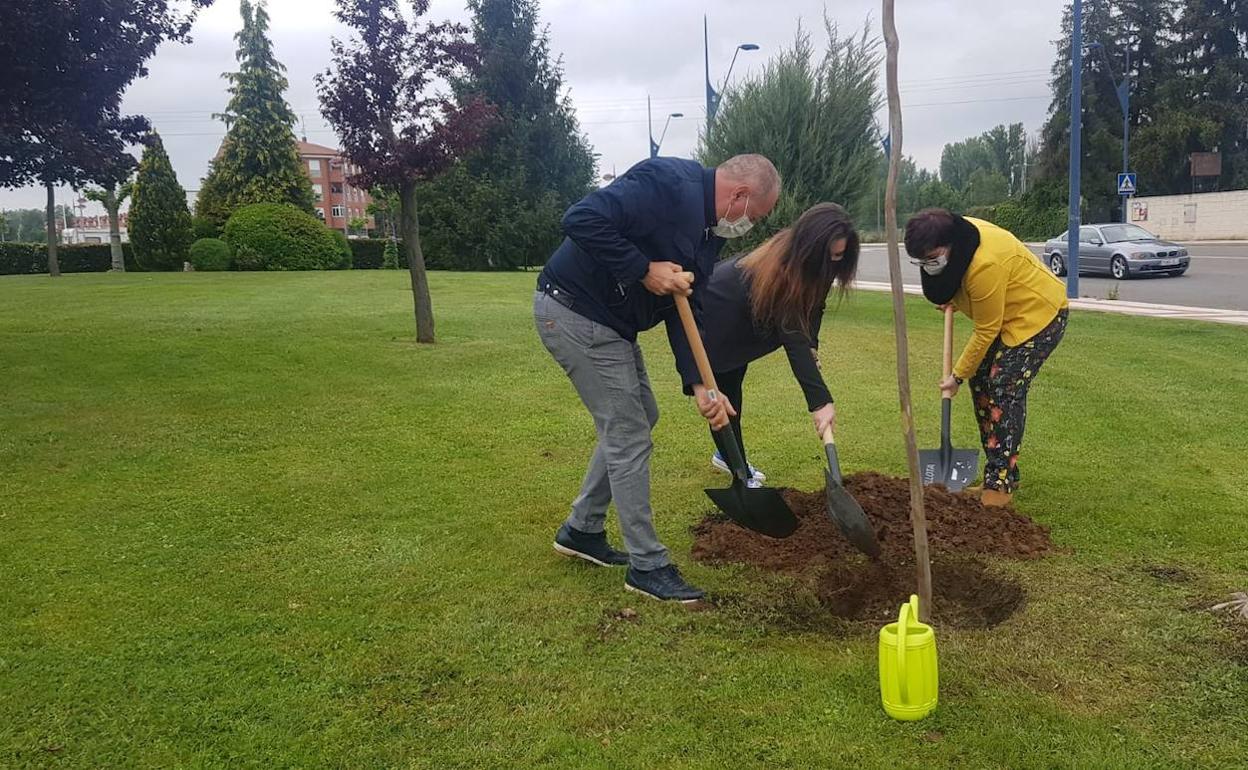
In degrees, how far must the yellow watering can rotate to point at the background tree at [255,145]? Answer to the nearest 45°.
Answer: approximately 45° to its left

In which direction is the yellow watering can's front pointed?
away from the camera

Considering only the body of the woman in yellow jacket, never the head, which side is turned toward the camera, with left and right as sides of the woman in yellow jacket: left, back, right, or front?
left

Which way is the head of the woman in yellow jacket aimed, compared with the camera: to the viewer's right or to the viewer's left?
to the viewer's left

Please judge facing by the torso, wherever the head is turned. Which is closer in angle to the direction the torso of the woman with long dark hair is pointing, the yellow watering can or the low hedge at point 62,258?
the yellow watering can

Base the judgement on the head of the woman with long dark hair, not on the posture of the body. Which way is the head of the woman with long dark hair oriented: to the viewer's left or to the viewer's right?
to the viewer's right

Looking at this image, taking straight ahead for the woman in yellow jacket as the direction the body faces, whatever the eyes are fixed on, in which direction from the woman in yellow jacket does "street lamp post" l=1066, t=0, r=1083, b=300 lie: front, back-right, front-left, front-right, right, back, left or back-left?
right

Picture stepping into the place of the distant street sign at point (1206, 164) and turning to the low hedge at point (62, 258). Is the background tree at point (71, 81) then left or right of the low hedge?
left

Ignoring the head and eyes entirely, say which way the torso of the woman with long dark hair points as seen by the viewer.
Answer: to the viewer's right

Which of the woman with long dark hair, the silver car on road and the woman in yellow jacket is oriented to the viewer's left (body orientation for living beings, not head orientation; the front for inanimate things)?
the woman in yellow jacket

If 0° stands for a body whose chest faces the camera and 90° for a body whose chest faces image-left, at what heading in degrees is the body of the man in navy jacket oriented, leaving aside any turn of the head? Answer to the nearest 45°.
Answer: approximately 270°

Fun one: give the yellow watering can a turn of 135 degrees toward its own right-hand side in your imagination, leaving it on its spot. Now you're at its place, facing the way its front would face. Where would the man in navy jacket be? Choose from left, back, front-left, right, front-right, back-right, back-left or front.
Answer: back

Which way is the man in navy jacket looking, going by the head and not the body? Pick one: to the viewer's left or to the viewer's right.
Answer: to the viewer's right
